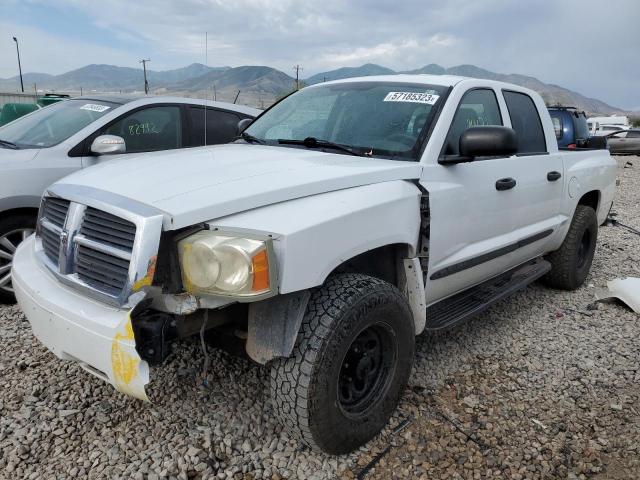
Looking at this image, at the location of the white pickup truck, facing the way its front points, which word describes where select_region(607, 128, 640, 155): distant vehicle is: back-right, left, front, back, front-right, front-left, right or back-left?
back

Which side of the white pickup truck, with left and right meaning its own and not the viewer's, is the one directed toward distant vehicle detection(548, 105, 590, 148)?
back

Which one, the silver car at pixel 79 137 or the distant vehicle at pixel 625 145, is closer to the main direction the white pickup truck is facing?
the silver car

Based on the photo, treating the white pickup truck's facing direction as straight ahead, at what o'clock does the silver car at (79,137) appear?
The silver car is roughly at 3 o'clock from the white pickup truck.

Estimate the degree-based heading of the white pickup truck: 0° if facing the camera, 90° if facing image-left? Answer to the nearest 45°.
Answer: approximately 45°

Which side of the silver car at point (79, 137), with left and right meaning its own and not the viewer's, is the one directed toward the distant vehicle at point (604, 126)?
back

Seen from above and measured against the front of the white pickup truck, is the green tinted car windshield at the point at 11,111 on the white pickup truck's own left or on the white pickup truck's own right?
on the white pickup truck's own right

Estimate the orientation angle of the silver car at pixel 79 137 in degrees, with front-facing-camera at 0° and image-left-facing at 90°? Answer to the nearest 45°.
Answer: approximately 45°

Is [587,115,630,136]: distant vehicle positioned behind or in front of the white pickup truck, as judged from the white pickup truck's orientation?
behind

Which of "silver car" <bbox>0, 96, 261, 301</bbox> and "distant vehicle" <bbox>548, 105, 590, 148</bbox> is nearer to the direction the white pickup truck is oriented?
the silver car
